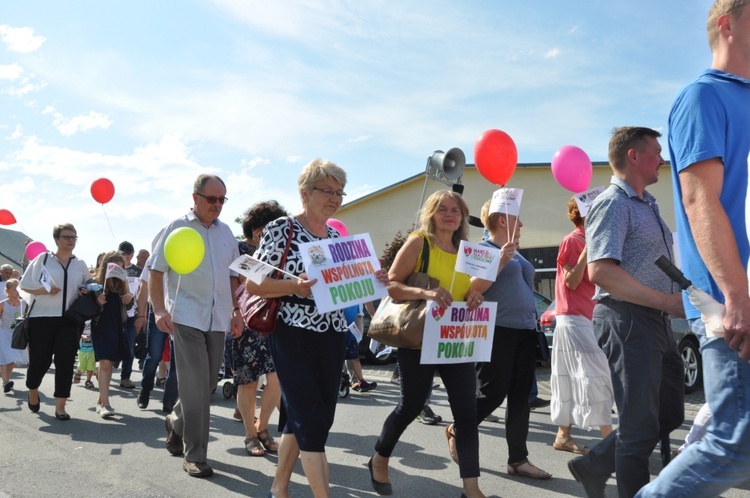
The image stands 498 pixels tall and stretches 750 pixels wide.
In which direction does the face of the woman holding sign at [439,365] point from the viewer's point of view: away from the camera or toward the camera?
toward the camera

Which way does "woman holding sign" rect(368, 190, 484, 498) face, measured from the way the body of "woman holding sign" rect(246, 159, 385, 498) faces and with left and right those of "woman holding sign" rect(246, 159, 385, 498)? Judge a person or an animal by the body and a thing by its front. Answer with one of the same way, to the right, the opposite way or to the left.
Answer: the same way

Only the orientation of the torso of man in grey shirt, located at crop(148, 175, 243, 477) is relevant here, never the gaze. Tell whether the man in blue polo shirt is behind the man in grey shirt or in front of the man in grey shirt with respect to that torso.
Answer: in front

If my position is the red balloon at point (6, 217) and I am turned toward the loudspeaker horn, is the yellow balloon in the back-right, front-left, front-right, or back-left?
front-right

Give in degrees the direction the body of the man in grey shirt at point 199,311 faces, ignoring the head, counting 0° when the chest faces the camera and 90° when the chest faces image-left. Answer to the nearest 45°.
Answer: approximately 315°

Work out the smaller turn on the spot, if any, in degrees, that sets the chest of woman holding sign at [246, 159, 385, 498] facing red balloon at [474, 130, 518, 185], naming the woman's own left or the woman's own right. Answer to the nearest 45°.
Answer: approximately 90° to the woman's own left

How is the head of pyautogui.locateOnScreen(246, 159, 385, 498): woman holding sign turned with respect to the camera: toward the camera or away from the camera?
toward the camera

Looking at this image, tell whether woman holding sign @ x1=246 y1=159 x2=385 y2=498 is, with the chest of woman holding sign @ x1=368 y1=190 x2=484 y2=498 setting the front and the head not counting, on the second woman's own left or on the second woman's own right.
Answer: on the second woman's own right

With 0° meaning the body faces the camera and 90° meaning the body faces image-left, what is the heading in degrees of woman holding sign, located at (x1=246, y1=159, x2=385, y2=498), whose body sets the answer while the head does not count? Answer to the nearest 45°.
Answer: approximately 315°

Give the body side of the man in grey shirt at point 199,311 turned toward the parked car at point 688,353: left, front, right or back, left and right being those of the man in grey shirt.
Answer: left
